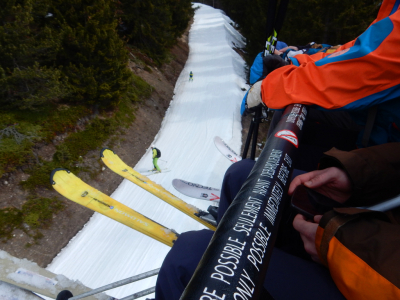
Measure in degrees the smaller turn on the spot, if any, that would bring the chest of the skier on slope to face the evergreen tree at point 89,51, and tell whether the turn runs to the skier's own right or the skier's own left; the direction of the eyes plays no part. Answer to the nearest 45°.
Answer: approximately 45° to the skier's own right

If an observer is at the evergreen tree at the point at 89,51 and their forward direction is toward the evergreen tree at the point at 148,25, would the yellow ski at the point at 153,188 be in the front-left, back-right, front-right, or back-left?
back-right

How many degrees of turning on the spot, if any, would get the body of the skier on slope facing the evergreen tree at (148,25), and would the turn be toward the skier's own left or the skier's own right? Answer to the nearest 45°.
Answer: approximately 90° to the skier's own right
